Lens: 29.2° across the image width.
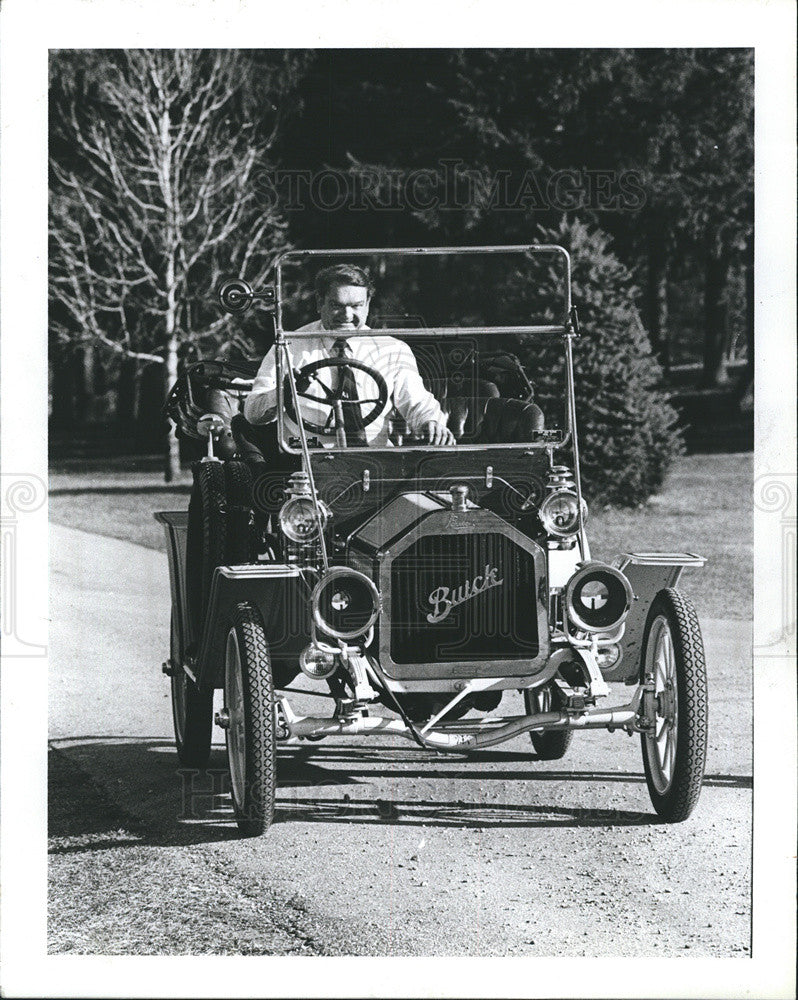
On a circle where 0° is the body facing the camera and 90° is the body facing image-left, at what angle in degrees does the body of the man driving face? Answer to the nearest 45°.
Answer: approximately 0°

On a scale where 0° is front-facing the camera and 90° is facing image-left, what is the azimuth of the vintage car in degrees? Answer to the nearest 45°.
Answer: approximately 0°

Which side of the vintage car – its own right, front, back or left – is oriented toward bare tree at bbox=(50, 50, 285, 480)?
back

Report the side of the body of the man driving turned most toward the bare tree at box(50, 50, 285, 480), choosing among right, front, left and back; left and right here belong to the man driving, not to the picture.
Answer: back

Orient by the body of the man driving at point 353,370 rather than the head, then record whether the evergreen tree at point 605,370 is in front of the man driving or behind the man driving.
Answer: behind

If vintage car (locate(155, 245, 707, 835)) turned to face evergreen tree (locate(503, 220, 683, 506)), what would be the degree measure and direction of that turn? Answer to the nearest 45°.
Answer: approximately 180°
